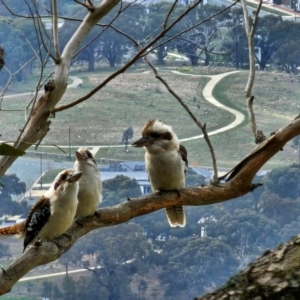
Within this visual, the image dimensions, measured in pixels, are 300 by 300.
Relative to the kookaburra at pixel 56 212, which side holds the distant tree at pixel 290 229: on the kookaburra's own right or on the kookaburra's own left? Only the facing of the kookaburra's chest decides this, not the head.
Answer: on the kookaburra's own left

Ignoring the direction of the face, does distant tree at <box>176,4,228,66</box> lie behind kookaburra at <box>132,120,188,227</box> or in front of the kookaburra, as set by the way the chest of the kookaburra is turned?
behind

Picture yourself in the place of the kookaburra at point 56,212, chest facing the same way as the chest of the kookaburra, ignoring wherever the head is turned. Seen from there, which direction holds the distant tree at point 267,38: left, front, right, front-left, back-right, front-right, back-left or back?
left

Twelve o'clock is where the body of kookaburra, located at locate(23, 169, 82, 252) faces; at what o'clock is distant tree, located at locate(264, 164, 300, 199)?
The distant tree is roughly at 9 o'clock from the kookaburra.

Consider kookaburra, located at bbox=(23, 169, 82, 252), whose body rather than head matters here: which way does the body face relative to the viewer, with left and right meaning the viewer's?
facing the viewer and to the right of the viewer

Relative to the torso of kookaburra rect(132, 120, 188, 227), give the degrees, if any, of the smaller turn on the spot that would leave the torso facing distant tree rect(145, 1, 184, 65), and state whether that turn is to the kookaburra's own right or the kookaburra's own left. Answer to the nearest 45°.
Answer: approximately 135° to the kookaburra's own right

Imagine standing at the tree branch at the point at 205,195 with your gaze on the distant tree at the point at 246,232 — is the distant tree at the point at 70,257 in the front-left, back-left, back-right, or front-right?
front-left

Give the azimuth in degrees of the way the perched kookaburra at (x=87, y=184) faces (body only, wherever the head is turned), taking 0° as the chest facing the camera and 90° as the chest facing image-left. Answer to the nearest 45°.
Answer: approximately 45°

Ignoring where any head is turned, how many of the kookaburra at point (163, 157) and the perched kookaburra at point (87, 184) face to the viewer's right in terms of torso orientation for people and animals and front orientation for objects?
0

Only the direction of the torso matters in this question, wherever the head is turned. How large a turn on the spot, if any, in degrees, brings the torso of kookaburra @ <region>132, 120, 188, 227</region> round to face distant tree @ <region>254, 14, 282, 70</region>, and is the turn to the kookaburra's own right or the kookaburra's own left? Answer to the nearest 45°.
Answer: approximately 135° to the kookaburra's own right

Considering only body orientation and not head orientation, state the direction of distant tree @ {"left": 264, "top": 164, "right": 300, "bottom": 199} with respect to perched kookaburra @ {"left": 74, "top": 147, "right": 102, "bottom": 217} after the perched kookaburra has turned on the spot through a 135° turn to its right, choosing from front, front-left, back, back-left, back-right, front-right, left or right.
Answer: front-right

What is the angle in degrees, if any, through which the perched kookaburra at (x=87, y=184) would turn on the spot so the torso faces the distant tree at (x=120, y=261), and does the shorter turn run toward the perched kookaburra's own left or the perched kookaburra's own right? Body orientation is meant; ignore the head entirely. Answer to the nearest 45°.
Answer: approximately 135° to the perched kookaburra's own right

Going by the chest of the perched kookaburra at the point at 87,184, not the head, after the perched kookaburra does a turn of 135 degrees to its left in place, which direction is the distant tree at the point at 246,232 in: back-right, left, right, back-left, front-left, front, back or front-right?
front-left
